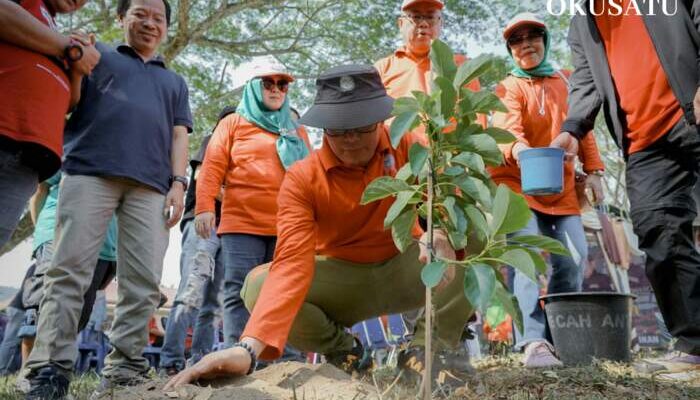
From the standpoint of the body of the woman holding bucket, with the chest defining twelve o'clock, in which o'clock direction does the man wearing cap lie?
The man wearing cap is roughly at 2 o'clock from the woman holding bucket.

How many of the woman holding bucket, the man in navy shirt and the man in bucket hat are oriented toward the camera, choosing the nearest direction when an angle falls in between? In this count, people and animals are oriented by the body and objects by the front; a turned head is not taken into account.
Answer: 3

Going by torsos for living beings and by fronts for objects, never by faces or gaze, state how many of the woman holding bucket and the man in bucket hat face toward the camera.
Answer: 2

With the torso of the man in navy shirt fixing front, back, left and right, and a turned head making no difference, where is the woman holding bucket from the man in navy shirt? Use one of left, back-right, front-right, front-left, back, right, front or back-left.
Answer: left

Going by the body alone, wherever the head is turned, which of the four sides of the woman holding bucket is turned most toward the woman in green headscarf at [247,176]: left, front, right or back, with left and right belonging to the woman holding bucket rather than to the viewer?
right

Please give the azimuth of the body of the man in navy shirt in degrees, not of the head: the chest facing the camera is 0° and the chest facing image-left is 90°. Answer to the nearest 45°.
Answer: approximately 0°

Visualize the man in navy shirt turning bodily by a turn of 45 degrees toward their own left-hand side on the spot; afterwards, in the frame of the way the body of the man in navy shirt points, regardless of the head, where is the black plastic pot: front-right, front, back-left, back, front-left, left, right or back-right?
front-left

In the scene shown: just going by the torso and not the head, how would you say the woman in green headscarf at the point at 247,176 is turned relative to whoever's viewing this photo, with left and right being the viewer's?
facing the viewer and to the right of the viewer

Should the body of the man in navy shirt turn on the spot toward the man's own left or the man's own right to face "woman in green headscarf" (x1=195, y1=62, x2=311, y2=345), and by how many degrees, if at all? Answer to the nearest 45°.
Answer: approximately 135° to the man's own left

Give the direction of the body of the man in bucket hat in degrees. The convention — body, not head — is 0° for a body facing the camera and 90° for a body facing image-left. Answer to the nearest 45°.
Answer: approximately 0°

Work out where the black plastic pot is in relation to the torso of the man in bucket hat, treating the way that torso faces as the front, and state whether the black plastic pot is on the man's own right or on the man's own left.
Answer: on the man's own left
